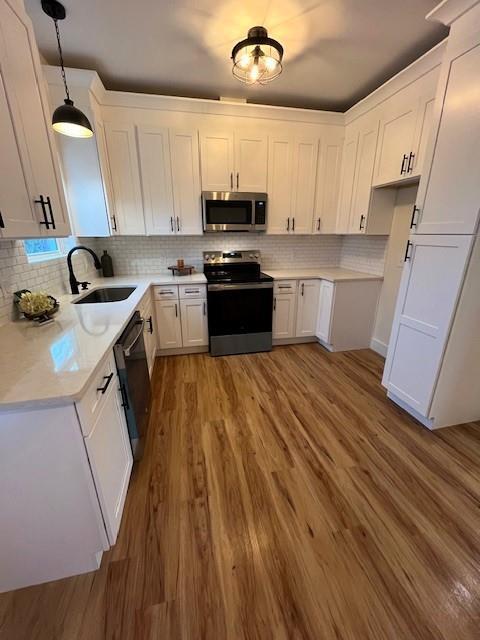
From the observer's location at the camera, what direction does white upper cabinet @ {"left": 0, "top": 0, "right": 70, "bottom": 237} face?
facing the viewer and to the right of the viewer

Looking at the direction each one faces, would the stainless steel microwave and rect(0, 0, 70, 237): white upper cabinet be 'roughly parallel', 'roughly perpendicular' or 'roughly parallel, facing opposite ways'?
roughly perpendicular

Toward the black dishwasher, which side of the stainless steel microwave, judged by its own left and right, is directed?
front

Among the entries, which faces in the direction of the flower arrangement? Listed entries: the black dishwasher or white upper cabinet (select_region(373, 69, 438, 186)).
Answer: the white upper cabinet

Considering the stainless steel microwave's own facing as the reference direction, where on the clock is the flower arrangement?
The flower arrangement is roughly at 1 o'clock from the stainless steel microwave.

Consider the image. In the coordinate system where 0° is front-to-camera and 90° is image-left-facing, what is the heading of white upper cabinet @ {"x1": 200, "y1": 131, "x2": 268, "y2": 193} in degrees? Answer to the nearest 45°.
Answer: approximately 0°

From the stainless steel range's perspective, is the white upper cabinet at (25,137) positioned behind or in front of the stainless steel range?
in front

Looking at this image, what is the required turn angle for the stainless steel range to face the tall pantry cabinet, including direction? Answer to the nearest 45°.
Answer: approximately 45° to its left

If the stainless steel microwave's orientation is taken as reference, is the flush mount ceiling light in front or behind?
in front

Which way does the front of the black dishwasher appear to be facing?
to the viewer's right

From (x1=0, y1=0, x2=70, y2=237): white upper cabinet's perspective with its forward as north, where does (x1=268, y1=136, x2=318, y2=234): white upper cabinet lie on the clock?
(x1=268, y1=136, x2=318, y2=234): white upper cabinet is roughly at 10 o'clock from (x1=0, y1=0, x2=70, y2=237): white upper cabinet.

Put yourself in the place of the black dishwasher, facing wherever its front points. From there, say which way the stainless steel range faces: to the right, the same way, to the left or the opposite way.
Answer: to the right

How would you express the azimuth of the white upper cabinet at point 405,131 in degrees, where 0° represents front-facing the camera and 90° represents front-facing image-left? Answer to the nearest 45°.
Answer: approximately 45°
